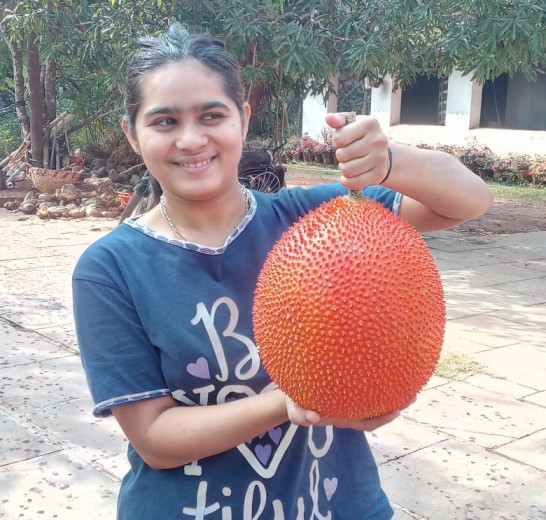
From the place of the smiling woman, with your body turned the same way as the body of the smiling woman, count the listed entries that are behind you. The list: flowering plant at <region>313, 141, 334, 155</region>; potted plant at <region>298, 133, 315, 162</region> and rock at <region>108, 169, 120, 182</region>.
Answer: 3

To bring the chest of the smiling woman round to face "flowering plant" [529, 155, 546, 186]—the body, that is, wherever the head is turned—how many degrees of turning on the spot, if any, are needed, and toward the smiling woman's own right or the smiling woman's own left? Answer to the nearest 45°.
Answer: approximately 180°

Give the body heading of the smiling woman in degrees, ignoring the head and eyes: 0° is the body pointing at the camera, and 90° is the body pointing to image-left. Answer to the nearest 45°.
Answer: approximately 0°

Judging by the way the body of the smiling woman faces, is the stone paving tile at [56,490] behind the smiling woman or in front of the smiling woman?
behind

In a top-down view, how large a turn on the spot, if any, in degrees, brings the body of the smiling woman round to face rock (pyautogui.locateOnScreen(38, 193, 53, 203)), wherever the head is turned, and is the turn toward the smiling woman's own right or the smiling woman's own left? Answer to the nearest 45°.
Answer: approximately 180°

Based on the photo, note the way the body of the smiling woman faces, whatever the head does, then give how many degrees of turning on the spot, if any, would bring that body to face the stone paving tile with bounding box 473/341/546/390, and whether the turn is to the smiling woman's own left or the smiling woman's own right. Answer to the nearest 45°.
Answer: approximately 135° to the smiling woman's own left

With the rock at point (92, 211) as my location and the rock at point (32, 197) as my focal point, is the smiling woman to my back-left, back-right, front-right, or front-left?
back-left

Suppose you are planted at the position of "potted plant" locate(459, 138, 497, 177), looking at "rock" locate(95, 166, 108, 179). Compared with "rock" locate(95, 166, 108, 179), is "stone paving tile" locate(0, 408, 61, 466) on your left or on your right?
left

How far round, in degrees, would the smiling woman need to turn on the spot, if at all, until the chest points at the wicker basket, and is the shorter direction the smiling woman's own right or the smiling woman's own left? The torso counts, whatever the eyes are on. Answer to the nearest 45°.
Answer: approximately 180°

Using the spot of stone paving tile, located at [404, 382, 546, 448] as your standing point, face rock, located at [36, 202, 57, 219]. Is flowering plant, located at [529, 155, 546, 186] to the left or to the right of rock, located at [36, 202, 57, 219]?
right

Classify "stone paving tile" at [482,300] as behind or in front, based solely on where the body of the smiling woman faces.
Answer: behind

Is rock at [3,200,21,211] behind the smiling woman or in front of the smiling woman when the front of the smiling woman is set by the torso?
behind

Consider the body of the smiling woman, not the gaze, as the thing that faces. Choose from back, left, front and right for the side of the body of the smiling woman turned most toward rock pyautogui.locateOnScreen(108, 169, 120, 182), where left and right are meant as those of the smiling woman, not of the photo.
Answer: back

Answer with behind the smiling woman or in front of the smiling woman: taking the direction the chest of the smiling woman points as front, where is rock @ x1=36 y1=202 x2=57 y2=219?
behind
